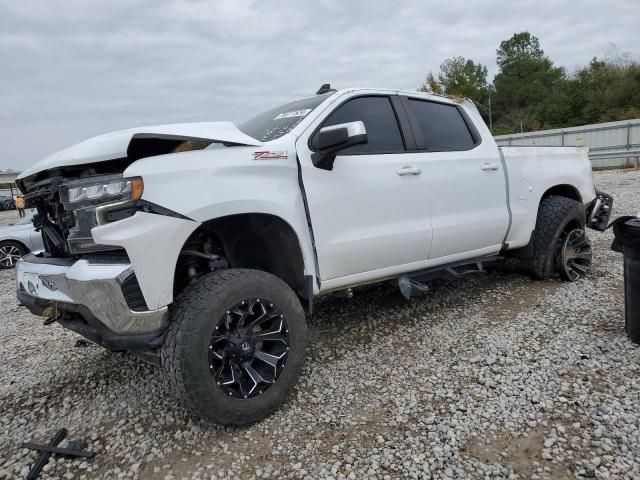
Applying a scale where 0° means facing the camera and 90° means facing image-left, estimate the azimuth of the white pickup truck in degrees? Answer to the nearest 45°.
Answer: approximately 45°
